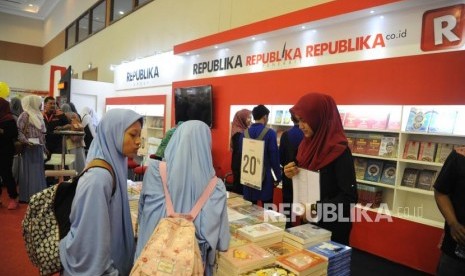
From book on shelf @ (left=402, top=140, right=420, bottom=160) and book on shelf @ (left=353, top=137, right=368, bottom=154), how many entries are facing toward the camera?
2

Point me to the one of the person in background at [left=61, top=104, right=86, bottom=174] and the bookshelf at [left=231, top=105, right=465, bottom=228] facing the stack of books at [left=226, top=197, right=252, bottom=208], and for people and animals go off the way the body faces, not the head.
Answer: the bookshelf

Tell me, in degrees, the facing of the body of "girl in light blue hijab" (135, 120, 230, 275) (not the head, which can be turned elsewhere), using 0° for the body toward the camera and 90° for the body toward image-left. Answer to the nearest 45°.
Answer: approximately 180°

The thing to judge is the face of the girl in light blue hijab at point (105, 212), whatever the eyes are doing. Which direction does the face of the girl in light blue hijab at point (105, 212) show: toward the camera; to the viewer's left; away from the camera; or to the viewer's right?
to the viewer's right

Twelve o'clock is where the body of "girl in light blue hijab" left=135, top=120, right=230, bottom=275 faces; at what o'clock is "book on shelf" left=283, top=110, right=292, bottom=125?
The book on shelf is roughly at 1 o'clock from the girl in light blue hijab.

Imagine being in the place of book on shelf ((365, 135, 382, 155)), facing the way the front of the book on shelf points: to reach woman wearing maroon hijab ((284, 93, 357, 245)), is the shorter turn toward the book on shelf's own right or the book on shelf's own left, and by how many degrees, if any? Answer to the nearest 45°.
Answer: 0° — it already faces them
